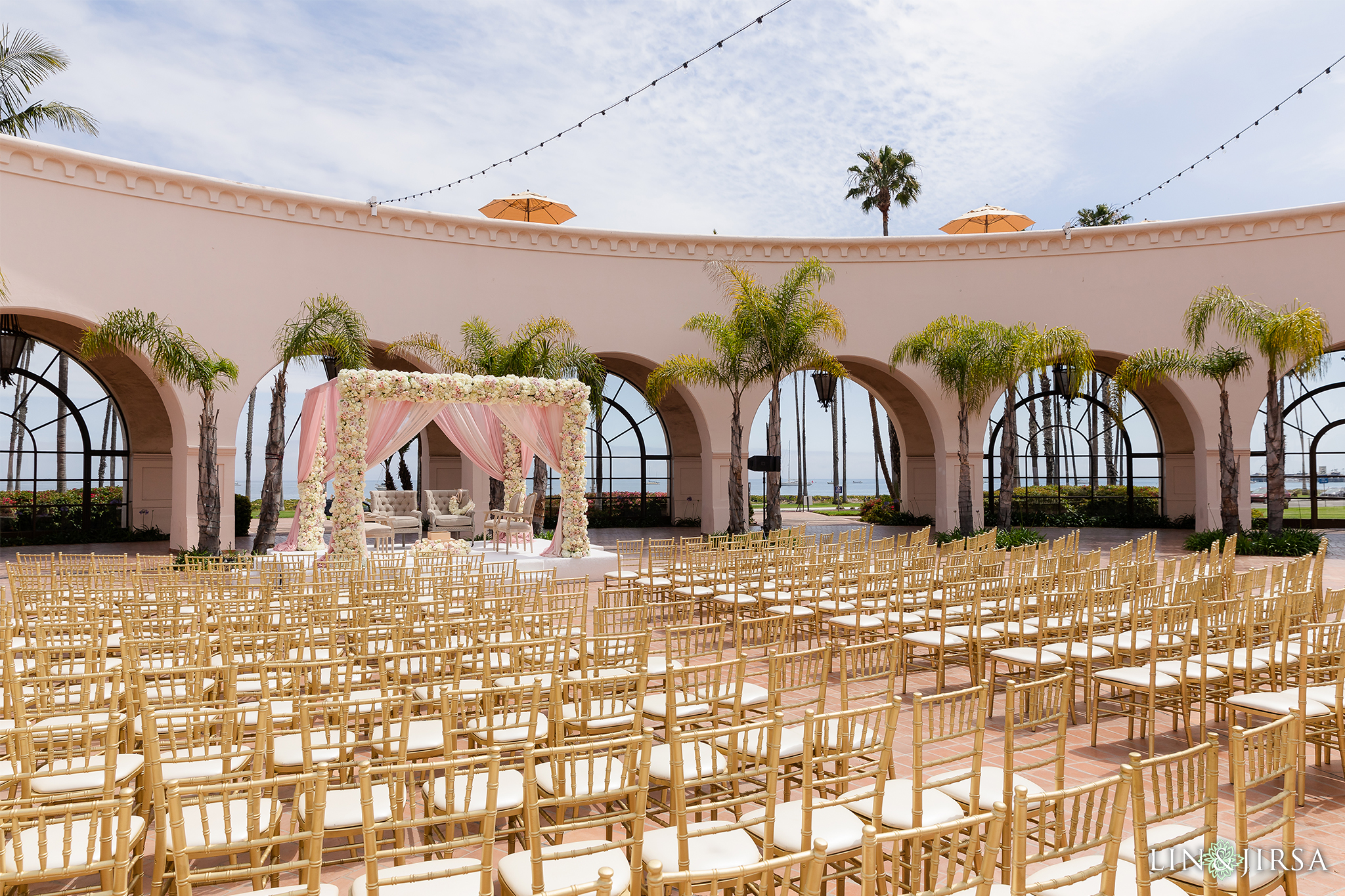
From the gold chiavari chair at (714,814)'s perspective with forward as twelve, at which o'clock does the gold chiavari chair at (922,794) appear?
the gold chiavari chair at (922,794) is roughly at 4 o'clock from the gold chiavari chair at (714,814).

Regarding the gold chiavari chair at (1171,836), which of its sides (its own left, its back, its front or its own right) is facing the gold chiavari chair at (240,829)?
left

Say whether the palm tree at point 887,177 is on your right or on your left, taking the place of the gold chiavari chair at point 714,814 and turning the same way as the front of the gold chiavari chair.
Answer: on your right

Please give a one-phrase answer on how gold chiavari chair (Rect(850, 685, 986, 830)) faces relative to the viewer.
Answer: facing away from the viewer and to the left of the viewer

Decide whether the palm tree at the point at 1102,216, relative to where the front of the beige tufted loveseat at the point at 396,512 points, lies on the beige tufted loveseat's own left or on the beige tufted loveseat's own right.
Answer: on the beige tufted loveseat's own left

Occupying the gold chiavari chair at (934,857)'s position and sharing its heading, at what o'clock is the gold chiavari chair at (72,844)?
the gold chiavari chair at (72,844) is roughly at 10 o'clock from the gold chiavari chair at (934,857).

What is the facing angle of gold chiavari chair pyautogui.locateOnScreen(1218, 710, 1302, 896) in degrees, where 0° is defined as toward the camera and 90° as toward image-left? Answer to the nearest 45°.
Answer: approximately 135°

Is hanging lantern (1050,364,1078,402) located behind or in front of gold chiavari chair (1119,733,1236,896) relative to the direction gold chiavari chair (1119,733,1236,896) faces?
in front

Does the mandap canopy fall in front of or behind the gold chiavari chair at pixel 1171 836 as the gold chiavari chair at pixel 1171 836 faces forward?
in front

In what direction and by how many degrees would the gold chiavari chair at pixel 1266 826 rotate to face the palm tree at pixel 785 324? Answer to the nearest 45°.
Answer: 0° — it already faces it

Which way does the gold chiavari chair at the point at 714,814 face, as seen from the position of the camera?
facing away from the viewer and to the left of the viewer

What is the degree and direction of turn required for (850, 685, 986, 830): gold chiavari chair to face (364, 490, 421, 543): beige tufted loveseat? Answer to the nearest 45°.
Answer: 0° — it already faces it

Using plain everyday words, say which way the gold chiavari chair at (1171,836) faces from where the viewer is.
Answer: facing away from the viewer and to the left of the viewer

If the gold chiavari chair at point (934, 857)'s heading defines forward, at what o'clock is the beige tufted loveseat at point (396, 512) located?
The beige tufted loveseat is roughly at 12 o'clock from the gold chiavari chair.

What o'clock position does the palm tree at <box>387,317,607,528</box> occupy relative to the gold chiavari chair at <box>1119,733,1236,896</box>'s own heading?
The palm tree is roughly at 12 o'clock from the gold chiavari chair.

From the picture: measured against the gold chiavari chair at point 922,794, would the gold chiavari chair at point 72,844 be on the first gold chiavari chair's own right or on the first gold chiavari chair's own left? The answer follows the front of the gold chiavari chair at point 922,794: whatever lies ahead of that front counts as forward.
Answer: on the first gold chiavari chair's own left
